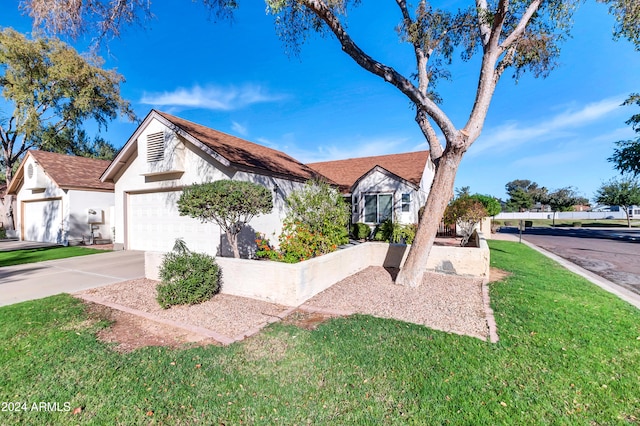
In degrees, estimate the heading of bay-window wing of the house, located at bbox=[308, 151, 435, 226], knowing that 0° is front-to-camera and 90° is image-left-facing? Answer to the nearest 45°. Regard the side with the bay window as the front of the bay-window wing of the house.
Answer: approximately 0°

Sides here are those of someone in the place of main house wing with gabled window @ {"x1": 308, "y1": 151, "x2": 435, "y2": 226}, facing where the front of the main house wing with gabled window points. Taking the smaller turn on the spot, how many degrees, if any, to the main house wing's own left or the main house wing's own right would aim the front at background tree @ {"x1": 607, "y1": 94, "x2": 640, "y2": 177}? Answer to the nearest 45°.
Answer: approximately 135° to the main house wing's own left

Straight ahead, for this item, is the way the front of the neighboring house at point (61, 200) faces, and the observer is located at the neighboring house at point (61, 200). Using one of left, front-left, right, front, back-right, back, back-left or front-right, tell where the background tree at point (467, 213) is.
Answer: left

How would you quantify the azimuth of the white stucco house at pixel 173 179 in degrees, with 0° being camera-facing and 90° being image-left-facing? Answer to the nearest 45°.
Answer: approximately 45°

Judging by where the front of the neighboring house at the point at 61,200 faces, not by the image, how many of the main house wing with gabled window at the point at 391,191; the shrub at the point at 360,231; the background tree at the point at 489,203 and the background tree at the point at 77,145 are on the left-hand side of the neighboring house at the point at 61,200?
3

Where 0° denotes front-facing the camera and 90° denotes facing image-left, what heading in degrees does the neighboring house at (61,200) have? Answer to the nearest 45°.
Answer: approximately 45°

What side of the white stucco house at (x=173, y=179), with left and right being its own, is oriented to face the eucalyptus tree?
left

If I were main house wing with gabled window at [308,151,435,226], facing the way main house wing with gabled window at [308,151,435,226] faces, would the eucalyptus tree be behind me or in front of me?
in front

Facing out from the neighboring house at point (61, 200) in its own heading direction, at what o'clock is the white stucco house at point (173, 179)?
The white stucco house is roughly at 10 o'clock from the neighboring house.

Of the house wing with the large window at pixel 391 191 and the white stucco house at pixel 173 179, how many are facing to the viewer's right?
0

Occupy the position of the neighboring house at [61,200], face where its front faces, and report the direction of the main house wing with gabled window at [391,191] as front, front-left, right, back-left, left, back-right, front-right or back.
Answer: left

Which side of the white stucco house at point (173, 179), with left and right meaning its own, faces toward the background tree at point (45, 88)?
right

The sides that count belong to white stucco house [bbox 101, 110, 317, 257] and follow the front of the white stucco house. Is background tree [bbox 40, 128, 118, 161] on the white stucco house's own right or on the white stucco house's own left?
on the white stucco house's own right

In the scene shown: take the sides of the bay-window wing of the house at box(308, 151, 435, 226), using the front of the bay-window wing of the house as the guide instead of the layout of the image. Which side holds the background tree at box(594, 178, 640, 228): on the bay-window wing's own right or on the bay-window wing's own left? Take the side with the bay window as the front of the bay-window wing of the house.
on the bay-window wing's own left
